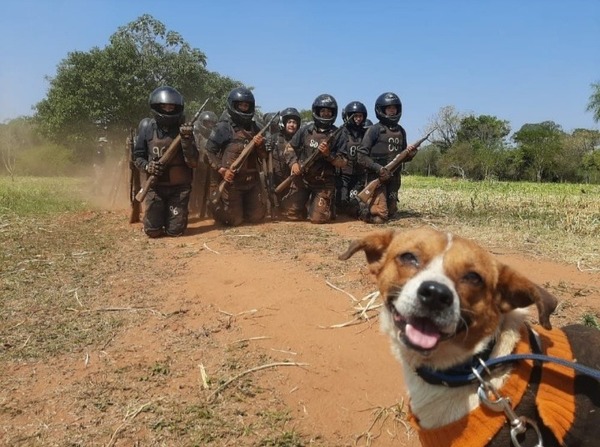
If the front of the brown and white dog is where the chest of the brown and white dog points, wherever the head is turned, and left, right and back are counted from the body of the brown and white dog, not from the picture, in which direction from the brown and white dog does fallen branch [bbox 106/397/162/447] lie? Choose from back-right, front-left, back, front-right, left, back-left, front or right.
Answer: front-right

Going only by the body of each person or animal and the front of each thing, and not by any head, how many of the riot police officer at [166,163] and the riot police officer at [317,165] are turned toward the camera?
2

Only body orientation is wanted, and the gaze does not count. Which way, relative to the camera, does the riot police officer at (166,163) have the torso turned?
toward the camera

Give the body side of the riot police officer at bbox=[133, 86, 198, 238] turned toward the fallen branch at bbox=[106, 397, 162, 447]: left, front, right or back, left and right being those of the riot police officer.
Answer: front

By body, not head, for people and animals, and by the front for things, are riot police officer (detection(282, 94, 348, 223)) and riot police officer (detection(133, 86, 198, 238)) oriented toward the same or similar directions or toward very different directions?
same or similar directions

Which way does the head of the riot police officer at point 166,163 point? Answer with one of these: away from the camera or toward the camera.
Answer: toward the camera

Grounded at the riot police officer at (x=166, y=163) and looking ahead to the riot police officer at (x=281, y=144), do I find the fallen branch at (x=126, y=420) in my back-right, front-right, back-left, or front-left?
back-right

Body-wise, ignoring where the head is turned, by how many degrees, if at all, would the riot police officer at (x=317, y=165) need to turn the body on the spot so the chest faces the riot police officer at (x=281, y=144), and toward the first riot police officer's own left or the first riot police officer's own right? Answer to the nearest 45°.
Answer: approximately 135° to the first riot police officer's own right

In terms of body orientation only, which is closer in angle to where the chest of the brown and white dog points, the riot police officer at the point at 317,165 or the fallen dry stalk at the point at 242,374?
the fallen dry stalk

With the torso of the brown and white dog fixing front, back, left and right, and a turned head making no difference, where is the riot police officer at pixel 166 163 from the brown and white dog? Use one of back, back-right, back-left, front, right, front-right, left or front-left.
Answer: right

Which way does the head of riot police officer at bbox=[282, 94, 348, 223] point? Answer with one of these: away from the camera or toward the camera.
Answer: toward the camera
